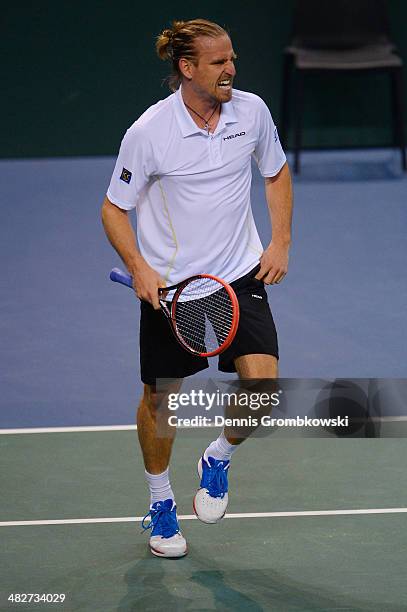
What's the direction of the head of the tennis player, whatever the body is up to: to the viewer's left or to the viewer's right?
to the viewer's right

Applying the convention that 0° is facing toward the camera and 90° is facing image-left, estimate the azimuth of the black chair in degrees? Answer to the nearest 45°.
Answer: approximately 0°
